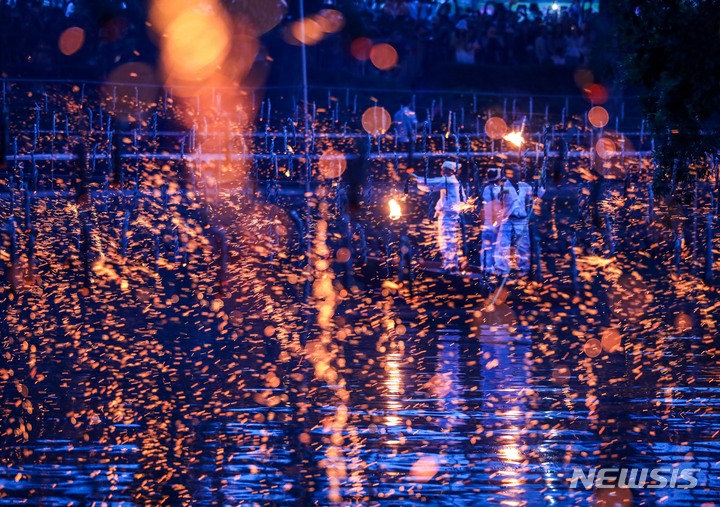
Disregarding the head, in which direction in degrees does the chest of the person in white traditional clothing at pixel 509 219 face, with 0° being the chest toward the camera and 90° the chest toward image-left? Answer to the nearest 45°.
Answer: approximately 0°

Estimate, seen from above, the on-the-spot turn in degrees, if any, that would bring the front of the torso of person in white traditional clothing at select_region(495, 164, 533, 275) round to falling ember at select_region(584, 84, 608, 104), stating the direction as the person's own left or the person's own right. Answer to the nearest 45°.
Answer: approximately 180°
